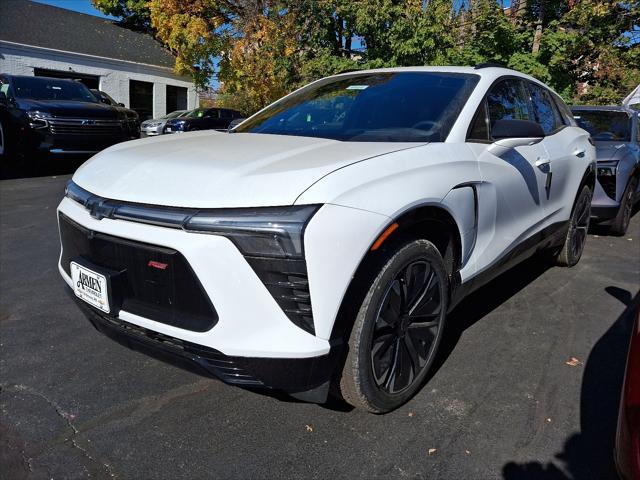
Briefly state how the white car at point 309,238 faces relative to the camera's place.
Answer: facing the viewer and to the left of the viewer

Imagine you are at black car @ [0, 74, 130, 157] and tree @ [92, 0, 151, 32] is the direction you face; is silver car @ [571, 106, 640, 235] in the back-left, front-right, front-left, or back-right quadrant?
back-right

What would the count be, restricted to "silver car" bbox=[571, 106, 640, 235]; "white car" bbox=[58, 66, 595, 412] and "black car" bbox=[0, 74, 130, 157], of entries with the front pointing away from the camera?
0

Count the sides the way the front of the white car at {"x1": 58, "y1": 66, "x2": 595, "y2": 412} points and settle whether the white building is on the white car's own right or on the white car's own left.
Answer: on the white car's own right

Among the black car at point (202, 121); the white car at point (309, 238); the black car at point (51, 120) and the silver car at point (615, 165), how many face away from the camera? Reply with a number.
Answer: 0

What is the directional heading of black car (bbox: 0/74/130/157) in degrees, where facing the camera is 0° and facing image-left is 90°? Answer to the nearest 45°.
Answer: approximately 315°

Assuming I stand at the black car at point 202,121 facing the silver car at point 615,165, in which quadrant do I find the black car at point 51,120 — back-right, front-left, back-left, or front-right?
front-right

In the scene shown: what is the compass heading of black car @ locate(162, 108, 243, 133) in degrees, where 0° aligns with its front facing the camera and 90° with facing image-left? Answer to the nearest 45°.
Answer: approximately 45°

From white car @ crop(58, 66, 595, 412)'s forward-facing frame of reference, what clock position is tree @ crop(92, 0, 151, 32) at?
The tree is roughly at 4 o'clock from the white car.

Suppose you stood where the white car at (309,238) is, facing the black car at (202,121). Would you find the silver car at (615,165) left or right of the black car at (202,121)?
right

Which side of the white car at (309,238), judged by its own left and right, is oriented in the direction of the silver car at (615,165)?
back
